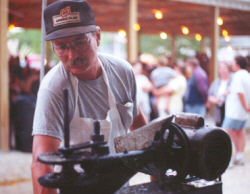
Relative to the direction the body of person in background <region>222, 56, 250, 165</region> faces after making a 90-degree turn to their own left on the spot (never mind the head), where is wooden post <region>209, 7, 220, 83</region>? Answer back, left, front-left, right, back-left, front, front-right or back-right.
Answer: back

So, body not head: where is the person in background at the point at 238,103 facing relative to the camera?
to the viewer's left

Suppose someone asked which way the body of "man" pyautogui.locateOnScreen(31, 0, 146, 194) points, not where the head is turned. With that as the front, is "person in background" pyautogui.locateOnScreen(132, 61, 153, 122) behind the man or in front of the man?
behind

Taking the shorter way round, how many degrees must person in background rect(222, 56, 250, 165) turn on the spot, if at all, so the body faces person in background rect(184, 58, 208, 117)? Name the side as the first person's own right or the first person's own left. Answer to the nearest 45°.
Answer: approximately 45° to the first person's own right

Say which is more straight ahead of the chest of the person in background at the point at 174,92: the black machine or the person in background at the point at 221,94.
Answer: the black machine

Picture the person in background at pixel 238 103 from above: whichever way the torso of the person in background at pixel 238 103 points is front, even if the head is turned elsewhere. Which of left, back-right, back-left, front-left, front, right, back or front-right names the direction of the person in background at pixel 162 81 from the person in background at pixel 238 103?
front-right
